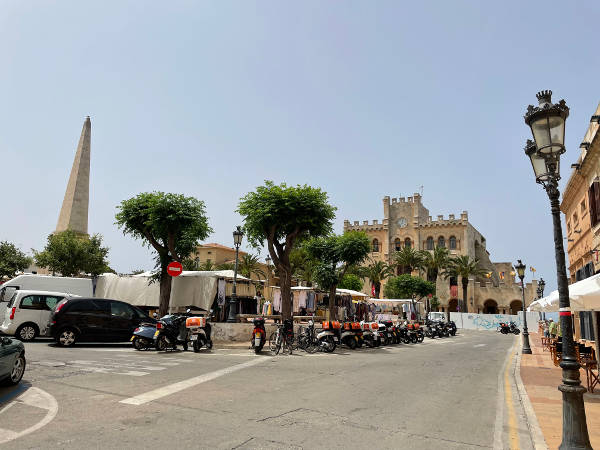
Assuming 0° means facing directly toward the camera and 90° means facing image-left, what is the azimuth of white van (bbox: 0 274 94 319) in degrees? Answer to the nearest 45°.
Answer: approximately 90°

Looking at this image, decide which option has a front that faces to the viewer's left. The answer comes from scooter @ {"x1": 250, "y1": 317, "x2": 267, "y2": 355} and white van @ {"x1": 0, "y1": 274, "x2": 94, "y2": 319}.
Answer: the white van

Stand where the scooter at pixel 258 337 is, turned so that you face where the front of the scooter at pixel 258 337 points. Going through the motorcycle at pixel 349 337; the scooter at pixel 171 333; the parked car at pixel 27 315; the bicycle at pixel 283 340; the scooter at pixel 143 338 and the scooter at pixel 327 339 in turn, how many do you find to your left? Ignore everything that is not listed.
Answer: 3

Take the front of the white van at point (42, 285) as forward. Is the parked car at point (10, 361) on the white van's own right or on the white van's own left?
on the white van's own left
